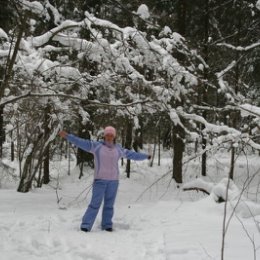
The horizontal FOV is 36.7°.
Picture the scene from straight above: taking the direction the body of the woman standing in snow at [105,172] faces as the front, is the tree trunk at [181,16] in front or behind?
behind

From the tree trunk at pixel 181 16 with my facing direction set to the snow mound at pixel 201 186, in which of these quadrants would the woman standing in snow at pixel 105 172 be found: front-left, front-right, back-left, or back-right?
front-right

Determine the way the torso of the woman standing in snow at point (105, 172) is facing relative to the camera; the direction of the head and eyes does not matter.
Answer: toward the camera

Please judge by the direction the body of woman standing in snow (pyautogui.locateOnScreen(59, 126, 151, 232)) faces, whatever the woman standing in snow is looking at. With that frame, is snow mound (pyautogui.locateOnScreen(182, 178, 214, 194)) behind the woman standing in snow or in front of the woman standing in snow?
behind

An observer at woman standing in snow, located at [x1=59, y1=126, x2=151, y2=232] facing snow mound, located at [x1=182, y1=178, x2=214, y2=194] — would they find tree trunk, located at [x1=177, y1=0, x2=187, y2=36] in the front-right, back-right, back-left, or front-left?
front-left
